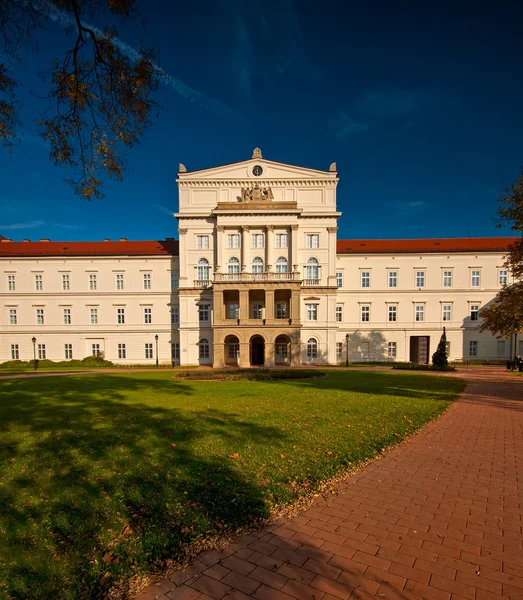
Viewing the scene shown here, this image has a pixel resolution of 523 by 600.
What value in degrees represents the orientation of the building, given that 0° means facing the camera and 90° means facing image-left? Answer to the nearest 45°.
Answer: approximately 0°
